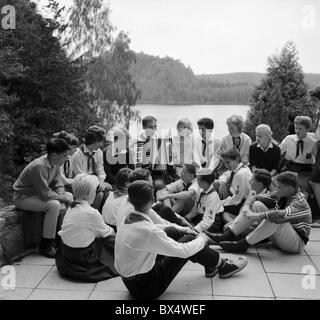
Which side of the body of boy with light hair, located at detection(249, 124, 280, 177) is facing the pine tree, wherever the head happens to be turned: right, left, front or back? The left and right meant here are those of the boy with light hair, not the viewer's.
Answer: back

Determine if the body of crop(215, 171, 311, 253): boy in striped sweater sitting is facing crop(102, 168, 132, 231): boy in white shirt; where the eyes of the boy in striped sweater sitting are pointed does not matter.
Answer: yes

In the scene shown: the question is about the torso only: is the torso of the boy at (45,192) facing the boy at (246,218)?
yes

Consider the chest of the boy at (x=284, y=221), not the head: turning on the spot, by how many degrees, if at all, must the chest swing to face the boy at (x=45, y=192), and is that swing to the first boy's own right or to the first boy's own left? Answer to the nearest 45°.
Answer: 0° — they already face them

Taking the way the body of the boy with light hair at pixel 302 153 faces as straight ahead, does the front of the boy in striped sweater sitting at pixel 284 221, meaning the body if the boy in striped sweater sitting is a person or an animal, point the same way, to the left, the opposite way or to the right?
to the right

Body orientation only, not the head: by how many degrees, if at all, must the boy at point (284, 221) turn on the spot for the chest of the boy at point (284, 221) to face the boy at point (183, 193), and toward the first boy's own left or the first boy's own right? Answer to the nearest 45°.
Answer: approximately 45° to the first boy's own right

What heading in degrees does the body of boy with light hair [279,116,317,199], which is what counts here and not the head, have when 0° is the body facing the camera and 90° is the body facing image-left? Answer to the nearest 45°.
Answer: approximately 0°

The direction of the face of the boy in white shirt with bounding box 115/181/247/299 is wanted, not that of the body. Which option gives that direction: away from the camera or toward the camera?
away from the camera

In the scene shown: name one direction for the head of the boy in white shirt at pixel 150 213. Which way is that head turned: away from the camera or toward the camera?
away from the camera

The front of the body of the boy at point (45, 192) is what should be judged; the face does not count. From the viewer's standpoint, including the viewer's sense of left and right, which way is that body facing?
facing to the right of the viewer

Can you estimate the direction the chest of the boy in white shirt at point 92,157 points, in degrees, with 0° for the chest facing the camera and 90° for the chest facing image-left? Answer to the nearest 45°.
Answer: approximately 315°
